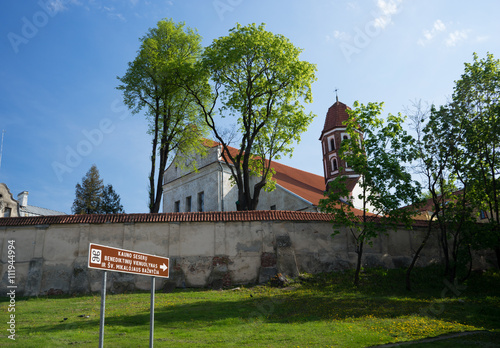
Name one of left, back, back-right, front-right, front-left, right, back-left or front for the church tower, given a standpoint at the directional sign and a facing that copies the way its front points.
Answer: left

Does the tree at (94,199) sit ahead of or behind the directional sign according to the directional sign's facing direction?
behind

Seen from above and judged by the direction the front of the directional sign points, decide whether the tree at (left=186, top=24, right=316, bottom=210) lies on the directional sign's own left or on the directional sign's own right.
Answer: on the directional sign's own left

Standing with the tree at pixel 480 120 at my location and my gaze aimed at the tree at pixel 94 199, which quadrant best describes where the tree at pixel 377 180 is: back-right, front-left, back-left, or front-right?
front-left

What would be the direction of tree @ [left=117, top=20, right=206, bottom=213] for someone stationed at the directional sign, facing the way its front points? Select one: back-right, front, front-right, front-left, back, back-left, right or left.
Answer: back-left

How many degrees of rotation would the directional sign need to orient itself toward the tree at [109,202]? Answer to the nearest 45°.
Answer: approximately 135° to its left

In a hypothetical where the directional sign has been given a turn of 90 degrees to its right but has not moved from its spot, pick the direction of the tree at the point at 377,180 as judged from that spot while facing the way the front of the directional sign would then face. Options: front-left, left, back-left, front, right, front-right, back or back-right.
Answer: back

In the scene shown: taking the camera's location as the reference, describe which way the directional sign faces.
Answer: facing the viewer and to the right of the viewer
